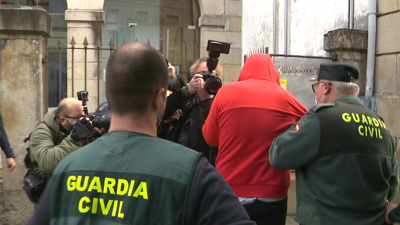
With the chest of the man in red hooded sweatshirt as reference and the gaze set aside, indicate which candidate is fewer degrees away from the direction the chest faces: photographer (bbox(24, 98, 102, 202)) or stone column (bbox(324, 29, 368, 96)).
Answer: the stone column

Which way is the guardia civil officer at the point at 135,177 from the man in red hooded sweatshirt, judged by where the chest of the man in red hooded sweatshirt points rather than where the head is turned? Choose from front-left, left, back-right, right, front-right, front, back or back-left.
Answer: back

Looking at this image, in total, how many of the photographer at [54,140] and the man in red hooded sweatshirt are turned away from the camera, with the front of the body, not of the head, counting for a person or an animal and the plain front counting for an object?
1

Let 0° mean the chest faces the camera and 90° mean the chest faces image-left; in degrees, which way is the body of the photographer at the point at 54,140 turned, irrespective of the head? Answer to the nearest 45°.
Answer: approximately 270°

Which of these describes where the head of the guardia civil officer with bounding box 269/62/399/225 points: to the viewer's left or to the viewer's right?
to the viewer's left

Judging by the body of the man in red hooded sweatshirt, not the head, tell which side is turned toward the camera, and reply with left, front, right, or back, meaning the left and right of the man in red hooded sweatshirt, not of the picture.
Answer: back

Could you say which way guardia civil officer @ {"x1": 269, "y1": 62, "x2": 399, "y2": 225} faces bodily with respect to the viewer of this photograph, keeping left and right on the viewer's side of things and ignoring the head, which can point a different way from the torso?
facing away from the viewer and to the left of the viewer

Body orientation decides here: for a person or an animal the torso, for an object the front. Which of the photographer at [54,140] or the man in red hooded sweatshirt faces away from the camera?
the man in red hooded sweatshirt

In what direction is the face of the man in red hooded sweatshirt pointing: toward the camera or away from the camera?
away from the camera
